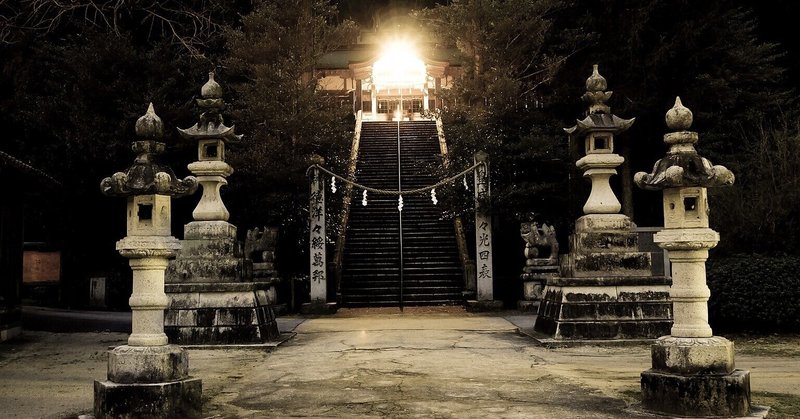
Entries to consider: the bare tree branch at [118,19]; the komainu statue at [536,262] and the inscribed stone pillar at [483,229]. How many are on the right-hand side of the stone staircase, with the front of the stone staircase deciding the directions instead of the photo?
1

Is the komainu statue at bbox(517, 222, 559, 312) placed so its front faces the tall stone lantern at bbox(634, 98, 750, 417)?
no

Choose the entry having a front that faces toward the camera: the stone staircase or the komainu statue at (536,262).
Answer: the stone staircase

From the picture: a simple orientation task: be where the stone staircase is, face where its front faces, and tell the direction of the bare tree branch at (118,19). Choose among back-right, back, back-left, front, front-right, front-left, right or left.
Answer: right

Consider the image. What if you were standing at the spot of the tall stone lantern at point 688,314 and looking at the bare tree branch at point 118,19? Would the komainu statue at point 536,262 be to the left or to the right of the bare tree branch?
right

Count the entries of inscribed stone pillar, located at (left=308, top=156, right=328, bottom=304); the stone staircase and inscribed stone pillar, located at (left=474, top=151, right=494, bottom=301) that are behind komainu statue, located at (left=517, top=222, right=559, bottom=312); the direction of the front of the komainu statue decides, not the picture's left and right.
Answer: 0

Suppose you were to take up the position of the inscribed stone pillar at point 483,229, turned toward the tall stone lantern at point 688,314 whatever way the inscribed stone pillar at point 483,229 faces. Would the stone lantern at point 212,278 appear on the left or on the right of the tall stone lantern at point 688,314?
right

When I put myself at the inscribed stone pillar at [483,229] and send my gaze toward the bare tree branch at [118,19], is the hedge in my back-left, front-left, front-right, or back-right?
back-left

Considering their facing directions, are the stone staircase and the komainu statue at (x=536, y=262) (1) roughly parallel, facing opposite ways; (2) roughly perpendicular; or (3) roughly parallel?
roughly perpendicular

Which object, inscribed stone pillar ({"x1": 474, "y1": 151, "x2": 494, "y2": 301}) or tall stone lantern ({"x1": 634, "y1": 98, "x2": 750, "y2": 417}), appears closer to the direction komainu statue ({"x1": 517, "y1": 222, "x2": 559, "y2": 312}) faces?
the inscribed stone pillar

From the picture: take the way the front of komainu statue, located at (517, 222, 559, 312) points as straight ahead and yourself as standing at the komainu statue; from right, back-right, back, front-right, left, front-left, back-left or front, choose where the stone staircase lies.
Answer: front-right

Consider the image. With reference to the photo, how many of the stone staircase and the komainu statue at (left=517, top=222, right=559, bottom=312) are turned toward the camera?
1

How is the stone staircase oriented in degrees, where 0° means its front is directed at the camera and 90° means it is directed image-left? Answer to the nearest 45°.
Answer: approximately 0°

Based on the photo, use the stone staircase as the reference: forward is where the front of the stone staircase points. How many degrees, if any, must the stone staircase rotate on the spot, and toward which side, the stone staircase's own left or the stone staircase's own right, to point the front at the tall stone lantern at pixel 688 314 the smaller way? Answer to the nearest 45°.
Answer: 0° — it already faces it

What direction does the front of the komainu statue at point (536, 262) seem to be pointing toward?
to the viewer's left

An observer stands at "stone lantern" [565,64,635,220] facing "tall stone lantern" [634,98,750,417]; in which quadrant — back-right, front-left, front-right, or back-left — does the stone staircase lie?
back-right

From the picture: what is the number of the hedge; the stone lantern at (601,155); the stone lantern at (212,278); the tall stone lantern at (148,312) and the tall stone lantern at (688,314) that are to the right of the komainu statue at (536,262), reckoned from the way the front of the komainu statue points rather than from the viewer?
0

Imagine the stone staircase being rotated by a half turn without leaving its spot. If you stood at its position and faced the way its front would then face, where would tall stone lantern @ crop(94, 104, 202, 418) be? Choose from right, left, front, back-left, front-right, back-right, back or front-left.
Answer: back
